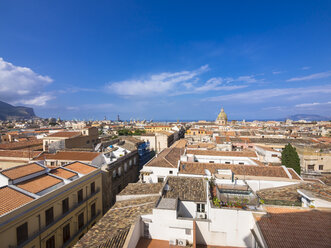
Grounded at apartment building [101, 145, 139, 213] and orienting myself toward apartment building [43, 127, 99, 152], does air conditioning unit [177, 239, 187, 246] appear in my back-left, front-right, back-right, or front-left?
back-left

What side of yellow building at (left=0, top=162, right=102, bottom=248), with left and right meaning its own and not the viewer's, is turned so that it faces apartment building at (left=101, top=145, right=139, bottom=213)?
left

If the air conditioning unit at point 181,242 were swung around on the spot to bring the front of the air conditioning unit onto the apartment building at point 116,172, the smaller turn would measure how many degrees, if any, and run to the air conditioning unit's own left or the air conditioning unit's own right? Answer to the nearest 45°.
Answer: approximately 135° to the air conditioning unit's own right

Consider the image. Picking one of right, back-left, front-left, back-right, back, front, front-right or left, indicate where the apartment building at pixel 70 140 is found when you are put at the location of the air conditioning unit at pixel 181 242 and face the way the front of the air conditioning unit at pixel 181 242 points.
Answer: back-right

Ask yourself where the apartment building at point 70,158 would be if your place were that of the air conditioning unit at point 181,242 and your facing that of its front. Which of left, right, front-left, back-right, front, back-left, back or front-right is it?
back-right
